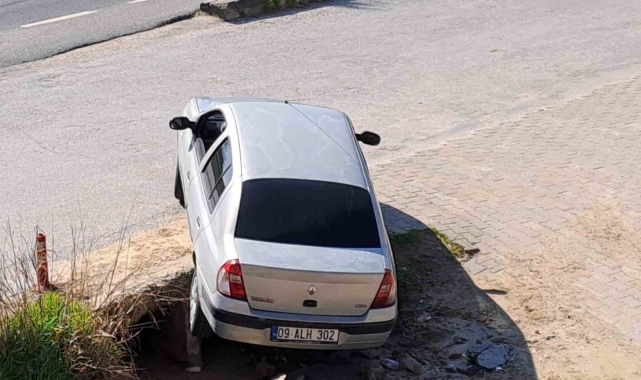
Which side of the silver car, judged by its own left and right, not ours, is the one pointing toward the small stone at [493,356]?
back

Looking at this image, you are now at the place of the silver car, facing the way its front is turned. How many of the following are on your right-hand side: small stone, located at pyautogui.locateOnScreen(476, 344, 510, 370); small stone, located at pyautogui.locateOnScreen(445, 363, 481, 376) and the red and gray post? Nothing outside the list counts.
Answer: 2

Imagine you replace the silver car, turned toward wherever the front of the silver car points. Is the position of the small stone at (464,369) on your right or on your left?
on your right

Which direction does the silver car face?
away from the camera

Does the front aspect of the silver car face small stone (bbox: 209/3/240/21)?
yes

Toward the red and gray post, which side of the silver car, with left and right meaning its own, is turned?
left
